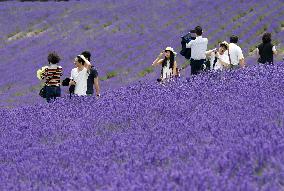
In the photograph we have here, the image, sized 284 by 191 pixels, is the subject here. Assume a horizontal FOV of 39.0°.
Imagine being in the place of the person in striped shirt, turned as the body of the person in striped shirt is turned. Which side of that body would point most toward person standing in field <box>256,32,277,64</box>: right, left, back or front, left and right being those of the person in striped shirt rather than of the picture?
right

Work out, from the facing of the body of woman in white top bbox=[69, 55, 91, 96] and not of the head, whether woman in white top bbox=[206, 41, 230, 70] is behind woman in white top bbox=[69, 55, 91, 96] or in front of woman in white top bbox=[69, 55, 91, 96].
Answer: behind

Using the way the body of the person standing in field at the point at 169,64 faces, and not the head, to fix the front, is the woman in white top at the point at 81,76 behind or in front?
in front

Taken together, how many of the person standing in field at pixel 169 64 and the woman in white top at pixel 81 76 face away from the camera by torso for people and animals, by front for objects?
0

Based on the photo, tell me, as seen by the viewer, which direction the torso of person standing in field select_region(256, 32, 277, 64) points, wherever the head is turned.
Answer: away from the camera

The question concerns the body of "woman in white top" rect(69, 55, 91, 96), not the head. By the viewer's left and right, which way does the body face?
facing the viewer and to the left of the viewer

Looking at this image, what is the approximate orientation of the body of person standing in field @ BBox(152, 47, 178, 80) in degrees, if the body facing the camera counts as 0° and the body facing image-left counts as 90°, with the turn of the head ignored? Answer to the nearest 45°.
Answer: approximately 45°

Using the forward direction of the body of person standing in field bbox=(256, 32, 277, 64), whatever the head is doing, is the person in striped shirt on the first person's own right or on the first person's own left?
on the first person's own left

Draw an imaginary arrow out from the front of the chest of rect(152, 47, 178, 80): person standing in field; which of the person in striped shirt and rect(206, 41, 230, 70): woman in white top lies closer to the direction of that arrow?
the person in striped shirt

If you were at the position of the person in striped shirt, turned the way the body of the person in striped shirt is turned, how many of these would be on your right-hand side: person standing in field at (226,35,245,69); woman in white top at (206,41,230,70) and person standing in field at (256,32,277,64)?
3

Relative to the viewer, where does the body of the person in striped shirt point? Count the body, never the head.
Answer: away from the camera
